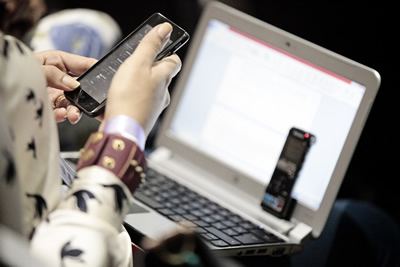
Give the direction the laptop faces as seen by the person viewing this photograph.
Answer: facing the viewer and to the left of the viewer
